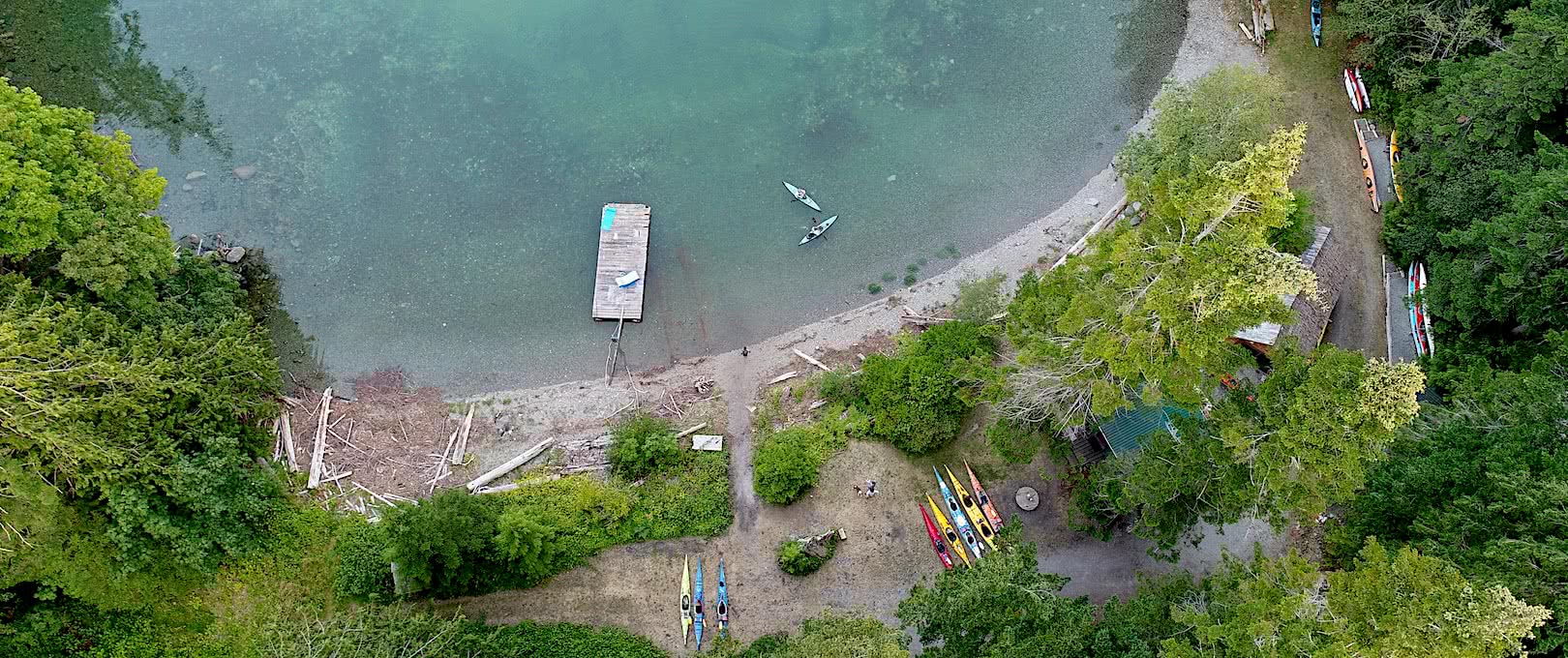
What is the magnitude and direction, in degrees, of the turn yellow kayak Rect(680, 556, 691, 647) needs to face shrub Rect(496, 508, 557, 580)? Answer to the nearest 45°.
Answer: approximately 90° to its left

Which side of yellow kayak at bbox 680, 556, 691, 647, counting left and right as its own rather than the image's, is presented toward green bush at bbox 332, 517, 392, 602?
left

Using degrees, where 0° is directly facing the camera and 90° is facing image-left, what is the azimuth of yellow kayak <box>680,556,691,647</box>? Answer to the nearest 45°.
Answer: approximately 180°

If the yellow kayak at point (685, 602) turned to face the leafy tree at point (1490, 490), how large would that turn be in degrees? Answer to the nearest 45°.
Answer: approximately 90° to its right

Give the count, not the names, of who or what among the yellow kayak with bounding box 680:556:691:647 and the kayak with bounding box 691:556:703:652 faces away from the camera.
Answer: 2

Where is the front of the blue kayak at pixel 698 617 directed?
away from the camera

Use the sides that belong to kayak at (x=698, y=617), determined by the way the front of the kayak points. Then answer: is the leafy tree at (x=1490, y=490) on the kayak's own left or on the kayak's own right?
on the kayak's own right

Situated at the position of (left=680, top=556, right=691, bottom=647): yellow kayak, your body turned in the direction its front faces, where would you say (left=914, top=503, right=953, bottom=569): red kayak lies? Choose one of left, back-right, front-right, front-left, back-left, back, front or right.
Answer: right

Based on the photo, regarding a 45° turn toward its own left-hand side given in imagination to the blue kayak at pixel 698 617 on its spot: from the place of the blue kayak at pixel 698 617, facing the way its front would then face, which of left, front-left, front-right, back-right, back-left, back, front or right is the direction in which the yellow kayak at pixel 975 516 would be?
back-right

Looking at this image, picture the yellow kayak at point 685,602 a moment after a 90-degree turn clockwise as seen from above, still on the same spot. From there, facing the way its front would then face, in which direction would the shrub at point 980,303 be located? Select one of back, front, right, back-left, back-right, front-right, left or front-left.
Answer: front

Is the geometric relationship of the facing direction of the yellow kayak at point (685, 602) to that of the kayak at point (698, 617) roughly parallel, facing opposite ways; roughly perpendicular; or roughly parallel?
roughly parallel

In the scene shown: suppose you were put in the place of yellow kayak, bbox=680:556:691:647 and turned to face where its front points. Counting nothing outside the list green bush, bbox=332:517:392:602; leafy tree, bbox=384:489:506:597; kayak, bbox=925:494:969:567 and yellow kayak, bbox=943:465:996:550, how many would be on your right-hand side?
2
